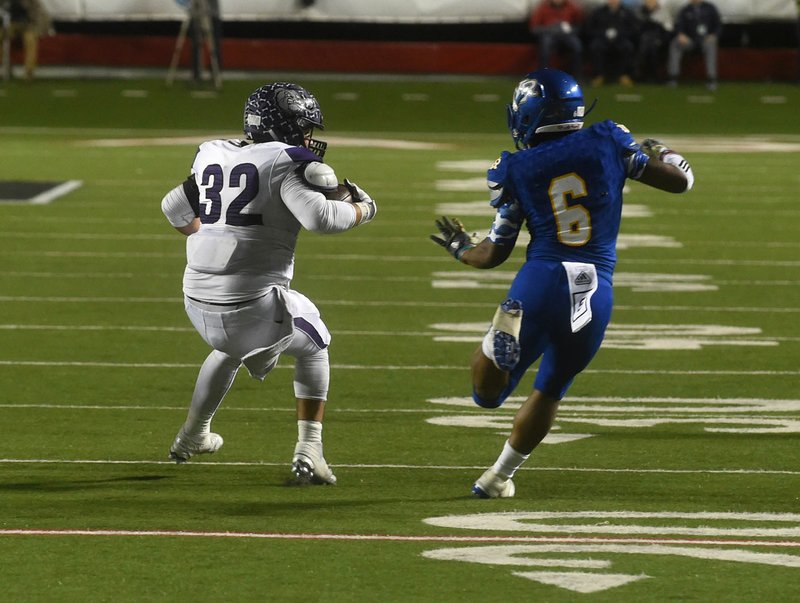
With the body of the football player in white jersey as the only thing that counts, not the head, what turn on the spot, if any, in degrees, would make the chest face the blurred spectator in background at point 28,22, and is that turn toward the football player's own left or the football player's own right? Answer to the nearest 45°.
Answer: approximately 45° to the football player's own left

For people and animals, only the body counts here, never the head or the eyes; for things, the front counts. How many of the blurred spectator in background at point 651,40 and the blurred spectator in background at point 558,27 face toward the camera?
2

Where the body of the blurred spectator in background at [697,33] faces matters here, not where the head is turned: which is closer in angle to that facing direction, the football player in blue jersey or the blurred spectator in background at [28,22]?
the football player in blue jersey

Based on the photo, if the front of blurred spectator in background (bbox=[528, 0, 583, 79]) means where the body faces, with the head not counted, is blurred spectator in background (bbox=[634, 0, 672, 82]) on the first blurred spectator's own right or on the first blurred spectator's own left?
on the first blurred spectator's own left

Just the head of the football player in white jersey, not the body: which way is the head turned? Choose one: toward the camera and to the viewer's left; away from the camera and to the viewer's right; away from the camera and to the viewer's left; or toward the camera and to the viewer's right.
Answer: away from the camera and to the viewer's right

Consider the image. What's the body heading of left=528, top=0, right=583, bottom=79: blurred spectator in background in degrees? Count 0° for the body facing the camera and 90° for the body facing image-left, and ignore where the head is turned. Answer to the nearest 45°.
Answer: approximately 0°

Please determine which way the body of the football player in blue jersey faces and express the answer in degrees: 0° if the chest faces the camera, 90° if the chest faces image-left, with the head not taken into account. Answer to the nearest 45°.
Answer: approximately 135°

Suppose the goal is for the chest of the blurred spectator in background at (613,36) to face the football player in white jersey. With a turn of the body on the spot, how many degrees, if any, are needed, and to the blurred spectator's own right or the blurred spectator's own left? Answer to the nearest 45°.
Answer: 0° — they already face them

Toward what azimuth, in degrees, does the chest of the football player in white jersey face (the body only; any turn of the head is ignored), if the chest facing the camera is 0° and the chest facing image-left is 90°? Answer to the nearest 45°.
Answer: approximately 225°

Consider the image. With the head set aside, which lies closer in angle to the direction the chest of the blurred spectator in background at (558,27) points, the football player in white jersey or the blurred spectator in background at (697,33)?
the football player in white jersey

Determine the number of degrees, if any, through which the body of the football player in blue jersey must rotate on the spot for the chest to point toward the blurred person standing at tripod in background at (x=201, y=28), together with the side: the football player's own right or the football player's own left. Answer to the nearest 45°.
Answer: approximately 45° to the football player's own right

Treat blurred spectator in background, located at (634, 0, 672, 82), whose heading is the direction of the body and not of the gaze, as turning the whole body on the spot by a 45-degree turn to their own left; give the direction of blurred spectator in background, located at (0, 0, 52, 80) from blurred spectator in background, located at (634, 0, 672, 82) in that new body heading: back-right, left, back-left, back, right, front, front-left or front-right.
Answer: back-right

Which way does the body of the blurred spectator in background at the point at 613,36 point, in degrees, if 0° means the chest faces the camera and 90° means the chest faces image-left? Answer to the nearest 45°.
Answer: approximately 0°
